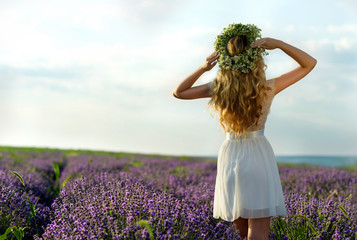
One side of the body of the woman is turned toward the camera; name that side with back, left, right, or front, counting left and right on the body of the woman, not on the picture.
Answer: back

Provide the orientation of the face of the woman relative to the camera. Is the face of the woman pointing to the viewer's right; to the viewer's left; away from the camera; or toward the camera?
away from the camera
